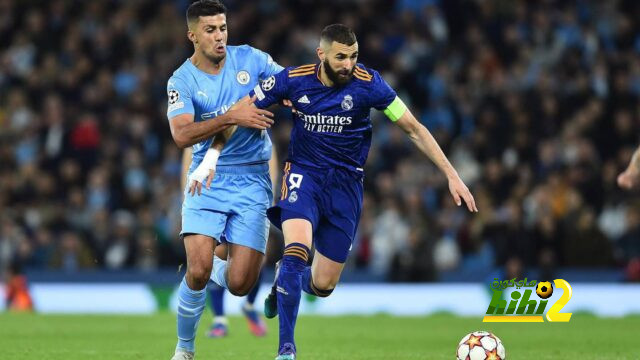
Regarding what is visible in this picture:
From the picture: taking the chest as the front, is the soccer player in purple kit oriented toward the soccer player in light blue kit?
no

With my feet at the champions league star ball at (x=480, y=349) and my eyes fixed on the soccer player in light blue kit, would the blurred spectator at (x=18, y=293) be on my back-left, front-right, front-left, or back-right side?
front-right

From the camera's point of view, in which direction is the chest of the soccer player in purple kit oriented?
toward the camera

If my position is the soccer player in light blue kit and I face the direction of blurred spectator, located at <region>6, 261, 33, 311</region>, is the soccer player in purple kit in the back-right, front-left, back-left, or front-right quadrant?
back-right

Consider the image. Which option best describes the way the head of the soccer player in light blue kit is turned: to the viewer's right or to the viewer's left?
to the viewer's right

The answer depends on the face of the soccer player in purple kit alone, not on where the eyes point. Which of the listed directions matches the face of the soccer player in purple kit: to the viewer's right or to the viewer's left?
to the viewer's right

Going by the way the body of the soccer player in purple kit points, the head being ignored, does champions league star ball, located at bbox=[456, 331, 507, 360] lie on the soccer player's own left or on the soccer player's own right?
on the soccer player's own left
